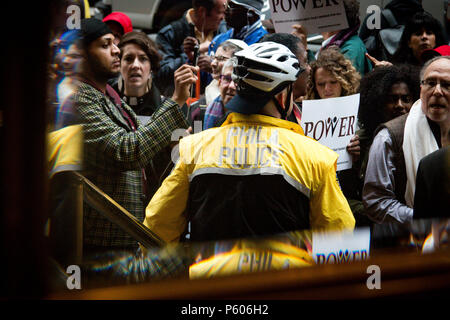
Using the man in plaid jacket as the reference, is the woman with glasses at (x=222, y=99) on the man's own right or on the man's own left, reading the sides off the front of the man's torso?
on the man's own left

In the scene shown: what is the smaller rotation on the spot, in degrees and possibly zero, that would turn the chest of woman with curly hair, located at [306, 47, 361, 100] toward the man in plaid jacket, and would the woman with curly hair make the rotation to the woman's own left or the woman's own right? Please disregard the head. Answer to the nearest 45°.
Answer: approximately 45° to the woman's own right

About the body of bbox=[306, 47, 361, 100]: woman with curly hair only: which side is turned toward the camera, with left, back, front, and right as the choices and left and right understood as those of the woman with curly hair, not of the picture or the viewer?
front

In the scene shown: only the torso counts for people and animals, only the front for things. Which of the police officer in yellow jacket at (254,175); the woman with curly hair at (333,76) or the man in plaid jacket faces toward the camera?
the woman with curly hair

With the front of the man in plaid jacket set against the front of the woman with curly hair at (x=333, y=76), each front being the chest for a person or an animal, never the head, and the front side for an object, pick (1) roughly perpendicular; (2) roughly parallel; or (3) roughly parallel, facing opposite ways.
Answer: roughly perpendicular

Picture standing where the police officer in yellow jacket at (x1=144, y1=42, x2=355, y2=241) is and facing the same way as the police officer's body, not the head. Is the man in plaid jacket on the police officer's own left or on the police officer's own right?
on the police officer's own left

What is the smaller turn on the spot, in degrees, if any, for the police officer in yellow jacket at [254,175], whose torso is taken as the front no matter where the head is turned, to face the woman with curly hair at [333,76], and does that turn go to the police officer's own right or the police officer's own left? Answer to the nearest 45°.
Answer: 0° — they already face them

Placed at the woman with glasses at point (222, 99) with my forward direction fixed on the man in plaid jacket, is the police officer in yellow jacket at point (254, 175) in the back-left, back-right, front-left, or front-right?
front-left

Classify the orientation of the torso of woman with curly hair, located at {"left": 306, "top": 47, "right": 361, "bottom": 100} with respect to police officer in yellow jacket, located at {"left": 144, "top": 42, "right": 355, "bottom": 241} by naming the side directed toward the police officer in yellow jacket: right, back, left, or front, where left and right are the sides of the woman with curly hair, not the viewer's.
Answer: front

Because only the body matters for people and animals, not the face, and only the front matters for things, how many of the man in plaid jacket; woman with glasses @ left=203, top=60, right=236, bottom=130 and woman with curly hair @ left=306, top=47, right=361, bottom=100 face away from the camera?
0

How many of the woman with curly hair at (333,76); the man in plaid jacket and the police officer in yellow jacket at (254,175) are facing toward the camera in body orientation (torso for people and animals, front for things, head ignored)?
1

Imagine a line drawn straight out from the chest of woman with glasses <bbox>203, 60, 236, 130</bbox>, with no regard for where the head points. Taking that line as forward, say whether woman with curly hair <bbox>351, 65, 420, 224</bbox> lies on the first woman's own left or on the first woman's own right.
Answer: on the first woman's own left

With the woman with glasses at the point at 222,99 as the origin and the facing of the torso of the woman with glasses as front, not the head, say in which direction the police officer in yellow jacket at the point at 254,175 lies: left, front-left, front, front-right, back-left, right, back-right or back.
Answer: front-right

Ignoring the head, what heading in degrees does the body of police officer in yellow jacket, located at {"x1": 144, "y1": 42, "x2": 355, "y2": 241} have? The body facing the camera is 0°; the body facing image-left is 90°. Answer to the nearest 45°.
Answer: approximately 180°

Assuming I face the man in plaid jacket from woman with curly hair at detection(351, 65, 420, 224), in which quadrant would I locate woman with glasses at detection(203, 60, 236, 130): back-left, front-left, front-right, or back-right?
front-right

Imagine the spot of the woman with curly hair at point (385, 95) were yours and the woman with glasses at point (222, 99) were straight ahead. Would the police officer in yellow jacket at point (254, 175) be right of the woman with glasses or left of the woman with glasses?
left

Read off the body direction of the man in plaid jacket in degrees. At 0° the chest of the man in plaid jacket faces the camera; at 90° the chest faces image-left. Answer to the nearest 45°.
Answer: approximately 270°

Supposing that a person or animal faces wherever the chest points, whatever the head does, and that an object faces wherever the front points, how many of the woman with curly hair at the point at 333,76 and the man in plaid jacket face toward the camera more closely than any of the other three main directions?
1
